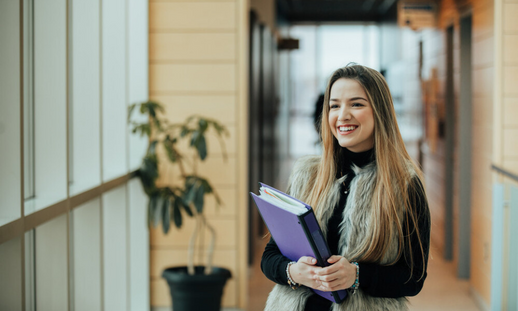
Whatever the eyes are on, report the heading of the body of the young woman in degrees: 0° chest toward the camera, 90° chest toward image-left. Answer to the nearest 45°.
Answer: approximately 45°

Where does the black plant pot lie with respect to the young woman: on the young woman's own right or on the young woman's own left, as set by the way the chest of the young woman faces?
on the young woman's own right

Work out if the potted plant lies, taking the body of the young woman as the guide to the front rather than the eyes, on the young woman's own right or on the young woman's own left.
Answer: on the young woman's own right
